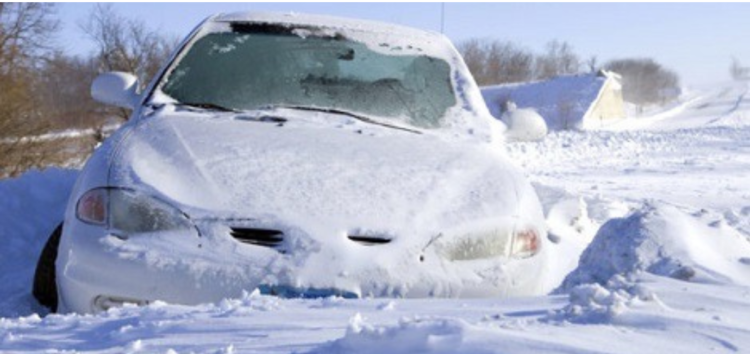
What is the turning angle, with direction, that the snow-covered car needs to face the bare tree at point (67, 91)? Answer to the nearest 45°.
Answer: approximately 180°

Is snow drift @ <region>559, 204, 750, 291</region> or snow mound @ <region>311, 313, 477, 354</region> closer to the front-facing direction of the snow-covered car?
the snow mound

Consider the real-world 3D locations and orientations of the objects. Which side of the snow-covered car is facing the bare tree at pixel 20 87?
back

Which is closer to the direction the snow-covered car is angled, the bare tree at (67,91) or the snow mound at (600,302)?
the snow mound

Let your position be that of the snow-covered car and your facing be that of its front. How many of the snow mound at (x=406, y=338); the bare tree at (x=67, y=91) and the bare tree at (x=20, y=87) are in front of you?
1

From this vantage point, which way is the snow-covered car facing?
toward the camera

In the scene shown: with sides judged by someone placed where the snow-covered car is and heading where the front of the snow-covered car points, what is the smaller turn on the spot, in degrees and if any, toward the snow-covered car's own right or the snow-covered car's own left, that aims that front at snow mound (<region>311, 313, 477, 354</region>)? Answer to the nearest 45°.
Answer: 0° — it already faces it

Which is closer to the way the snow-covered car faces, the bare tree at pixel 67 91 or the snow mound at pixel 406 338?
the snow mound

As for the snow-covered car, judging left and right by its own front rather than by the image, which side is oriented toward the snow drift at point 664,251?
left

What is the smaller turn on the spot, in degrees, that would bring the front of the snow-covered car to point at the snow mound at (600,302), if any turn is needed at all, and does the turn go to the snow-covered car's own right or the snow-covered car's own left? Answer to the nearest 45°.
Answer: approximately 45° to the snow-covered car's own left
